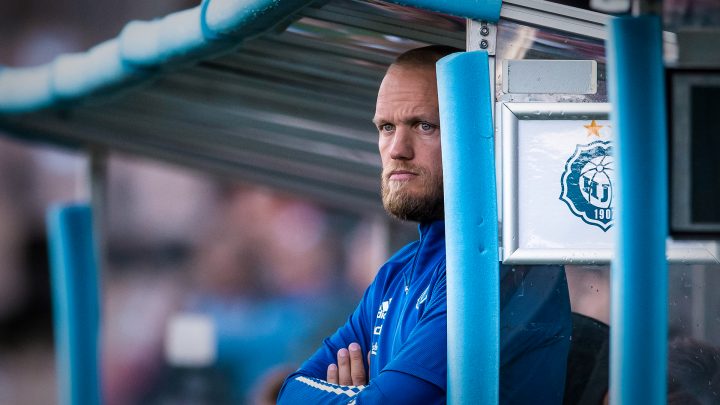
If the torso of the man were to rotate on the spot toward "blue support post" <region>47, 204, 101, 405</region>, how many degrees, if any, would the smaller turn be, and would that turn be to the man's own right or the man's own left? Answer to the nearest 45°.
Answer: approximately 90° to the man's own right

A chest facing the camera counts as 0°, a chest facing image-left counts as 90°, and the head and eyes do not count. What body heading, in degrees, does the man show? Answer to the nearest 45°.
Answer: approximately 45°

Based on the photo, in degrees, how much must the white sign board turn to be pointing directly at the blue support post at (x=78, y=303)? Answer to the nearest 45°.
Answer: approximately 135° to its right

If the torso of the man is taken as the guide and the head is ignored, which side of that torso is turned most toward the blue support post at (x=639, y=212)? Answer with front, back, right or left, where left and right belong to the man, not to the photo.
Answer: left
